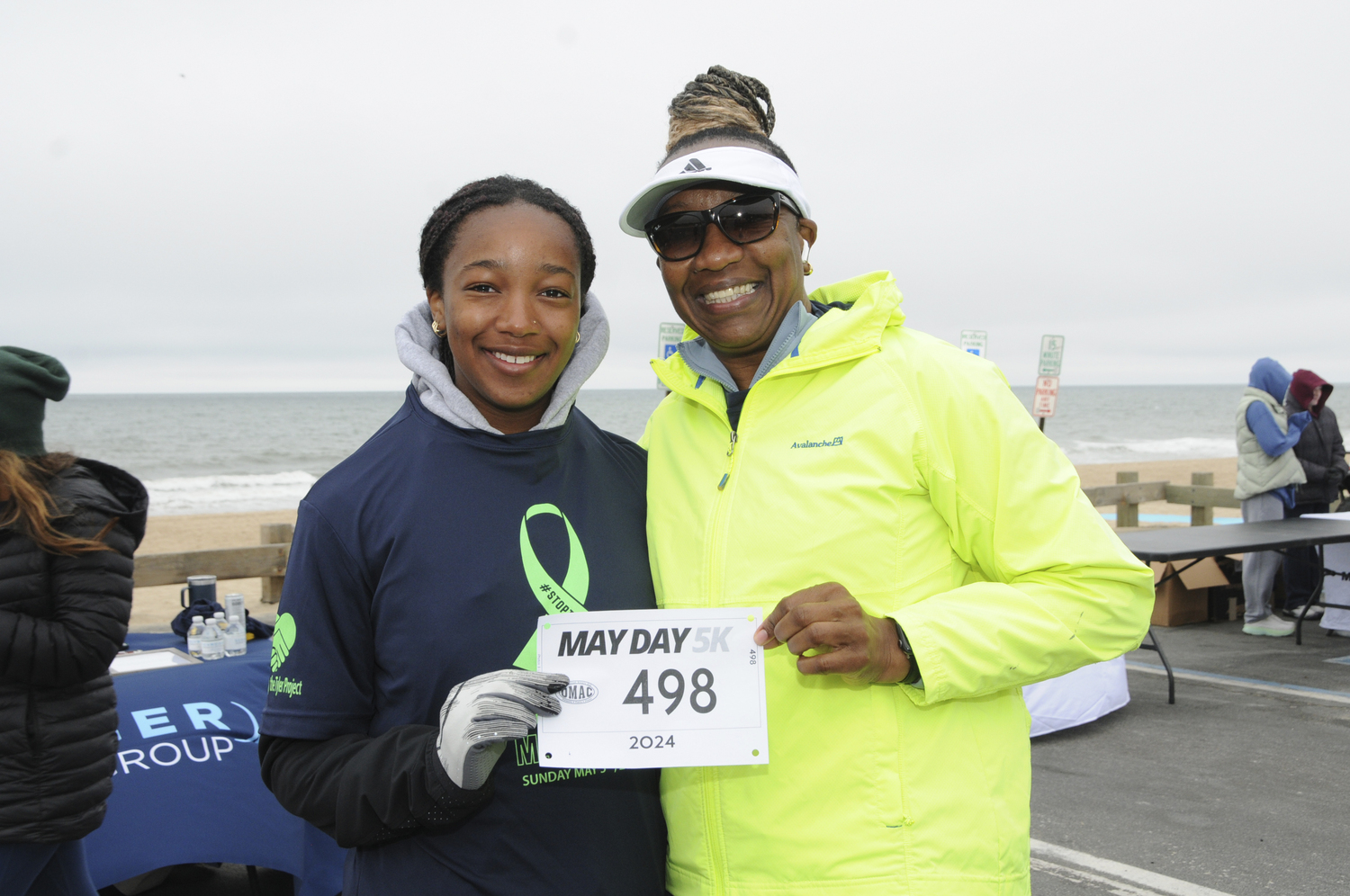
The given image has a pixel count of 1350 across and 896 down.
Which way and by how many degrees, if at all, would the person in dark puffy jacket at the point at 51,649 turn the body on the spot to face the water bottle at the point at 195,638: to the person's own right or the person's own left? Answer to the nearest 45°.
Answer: approximately 90° to the person's own right

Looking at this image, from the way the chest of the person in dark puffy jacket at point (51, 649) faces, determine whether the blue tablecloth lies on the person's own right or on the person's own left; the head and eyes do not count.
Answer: on the person's own right

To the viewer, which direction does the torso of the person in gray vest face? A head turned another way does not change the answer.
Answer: to the viewer's right
